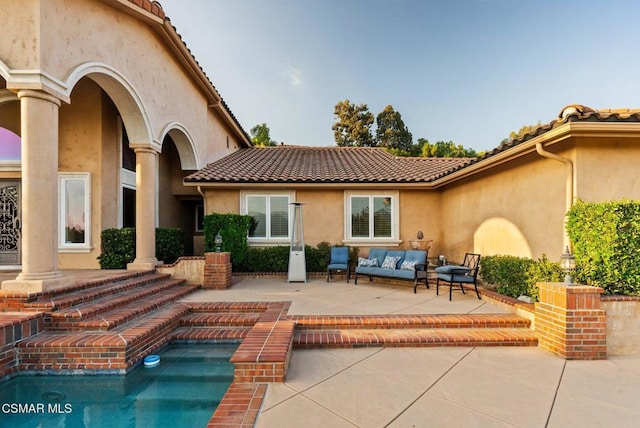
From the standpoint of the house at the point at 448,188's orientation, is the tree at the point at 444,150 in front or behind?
behind

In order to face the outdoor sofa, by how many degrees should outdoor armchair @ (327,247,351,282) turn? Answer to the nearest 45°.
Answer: approximately 45° to its left

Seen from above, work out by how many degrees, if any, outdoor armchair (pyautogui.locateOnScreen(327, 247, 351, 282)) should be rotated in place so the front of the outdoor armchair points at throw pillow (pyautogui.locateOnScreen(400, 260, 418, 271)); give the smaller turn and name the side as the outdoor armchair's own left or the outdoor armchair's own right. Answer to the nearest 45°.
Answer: approximately 45° to the outdoor armchair's own left

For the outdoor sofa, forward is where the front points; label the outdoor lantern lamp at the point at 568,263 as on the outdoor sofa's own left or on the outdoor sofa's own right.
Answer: on the outdoor sofa's own left

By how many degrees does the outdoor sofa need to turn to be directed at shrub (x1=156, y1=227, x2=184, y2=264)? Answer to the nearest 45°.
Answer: approximately 45° to its right

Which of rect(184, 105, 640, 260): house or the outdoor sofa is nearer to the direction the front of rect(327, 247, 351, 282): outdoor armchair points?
the outdoor sofa

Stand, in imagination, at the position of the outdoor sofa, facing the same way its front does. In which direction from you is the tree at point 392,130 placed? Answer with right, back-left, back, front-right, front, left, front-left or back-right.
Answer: back-right

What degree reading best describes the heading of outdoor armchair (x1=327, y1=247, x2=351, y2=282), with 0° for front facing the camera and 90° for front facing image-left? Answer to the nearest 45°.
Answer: approximately 0°

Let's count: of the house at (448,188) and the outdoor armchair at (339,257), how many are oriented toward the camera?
2

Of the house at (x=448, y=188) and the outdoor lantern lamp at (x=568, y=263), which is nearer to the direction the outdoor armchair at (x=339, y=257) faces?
the outdoor lantern lamp
